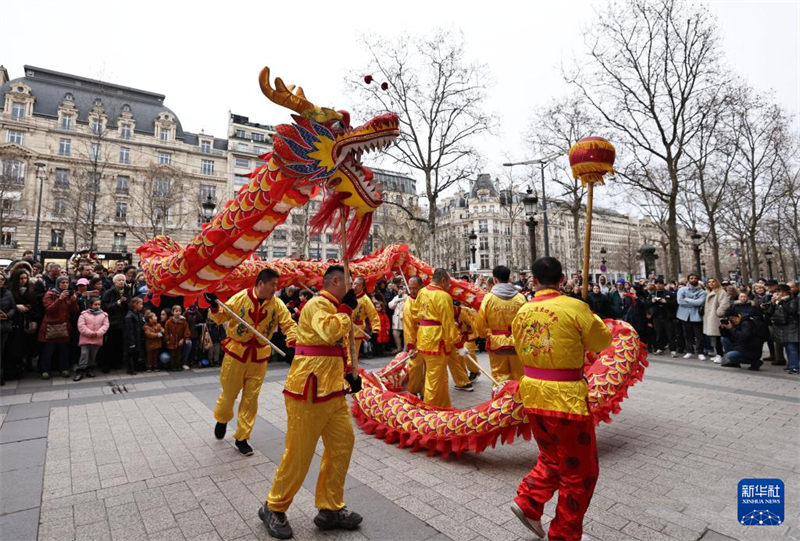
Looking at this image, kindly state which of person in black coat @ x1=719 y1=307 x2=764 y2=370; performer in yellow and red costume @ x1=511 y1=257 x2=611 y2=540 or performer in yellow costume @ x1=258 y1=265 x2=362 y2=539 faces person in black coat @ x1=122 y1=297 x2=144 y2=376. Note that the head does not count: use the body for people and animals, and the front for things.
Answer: person in black coat @ x1=719 y1=307 x2=764 y2=370

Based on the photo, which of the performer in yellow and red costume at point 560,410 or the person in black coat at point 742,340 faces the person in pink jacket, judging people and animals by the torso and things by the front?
the person in black coat

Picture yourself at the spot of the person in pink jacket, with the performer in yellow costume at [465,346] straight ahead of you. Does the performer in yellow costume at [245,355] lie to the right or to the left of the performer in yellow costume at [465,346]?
right

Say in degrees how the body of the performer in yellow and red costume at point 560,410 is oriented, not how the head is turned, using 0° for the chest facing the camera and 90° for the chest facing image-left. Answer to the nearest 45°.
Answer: approximately 225°

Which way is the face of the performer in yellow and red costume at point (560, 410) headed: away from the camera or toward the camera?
away from the camera

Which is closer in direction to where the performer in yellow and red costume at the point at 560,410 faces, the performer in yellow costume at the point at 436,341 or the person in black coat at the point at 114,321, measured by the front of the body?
the performer in yellow costume

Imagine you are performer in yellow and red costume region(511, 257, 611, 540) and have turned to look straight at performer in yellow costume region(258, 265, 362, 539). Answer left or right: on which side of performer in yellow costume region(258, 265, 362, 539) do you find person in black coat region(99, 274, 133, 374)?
right

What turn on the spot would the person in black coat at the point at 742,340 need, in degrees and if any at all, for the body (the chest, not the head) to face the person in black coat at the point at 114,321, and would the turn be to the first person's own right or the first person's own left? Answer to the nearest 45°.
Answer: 0° — they already face them
